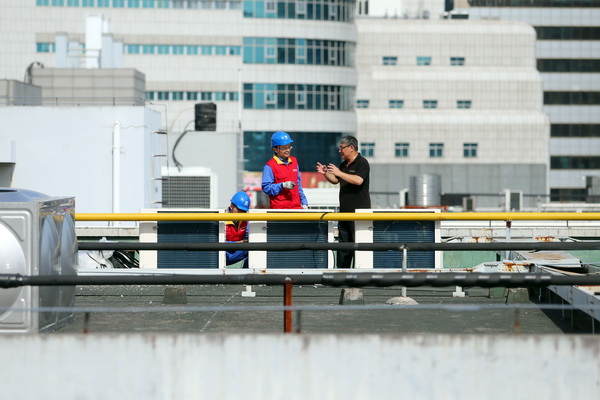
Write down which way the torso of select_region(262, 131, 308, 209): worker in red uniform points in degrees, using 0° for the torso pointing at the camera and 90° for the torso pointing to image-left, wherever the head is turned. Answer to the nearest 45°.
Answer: approximately 315°

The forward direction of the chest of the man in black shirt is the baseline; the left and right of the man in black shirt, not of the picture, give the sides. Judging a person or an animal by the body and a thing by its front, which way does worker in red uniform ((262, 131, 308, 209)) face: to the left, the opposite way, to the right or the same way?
to the left

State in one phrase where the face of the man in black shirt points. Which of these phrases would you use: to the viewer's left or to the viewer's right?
to the viewer's left

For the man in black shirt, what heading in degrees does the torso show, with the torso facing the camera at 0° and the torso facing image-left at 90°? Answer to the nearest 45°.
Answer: approximately 45°
